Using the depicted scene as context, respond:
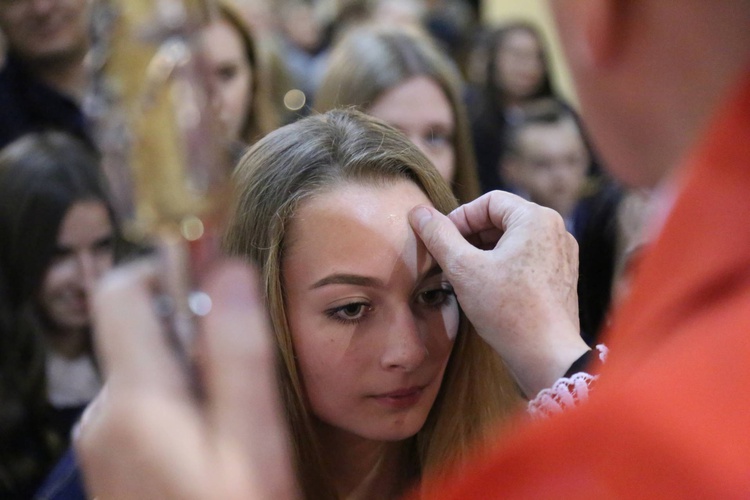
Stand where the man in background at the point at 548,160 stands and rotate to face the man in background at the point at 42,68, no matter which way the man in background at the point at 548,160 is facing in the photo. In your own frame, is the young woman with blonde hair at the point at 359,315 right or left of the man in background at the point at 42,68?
left

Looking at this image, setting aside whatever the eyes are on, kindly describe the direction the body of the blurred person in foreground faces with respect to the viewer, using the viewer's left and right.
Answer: facing away from the viewer and to the left of the viewer

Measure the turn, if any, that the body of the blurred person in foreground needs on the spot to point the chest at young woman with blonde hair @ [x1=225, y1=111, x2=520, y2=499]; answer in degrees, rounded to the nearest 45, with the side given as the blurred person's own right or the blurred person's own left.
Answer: approximately 45° to the blurred person's own right

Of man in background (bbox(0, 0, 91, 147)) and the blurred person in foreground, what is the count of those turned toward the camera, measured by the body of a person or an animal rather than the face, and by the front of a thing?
1

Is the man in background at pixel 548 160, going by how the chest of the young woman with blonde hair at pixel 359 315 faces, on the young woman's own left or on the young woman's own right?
on the young woman's own left

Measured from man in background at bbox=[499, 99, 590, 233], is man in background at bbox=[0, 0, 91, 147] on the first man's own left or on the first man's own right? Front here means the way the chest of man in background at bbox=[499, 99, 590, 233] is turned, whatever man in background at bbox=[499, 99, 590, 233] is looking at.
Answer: on the first man's own right

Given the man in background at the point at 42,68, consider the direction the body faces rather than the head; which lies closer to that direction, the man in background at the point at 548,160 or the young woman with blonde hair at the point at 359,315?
the young woman with blonde hair

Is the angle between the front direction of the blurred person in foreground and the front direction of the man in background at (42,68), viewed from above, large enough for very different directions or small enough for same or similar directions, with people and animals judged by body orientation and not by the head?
very different directions

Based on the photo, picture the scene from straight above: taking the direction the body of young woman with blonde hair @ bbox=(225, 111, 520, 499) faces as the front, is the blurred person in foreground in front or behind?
in front

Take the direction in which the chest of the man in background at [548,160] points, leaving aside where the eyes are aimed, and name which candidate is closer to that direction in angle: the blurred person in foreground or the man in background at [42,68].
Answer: the blurred person in foreground

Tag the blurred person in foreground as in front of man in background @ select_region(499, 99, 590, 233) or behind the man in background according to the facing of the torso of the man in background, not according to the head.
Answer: in front

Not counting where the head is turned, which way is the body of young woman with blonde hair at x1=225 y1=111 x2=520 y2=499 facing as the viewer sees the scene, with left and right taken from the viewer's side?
facing the viewer and to the right of the viewer

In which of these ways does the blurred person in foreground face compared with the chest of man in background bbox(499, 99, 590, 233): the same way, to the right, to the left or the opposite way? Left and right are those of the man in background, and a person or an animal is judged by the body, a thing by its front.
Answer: the opposite way

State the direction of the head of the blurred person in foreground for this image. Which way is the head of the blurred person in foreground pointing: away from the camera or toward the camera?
away from the camera
